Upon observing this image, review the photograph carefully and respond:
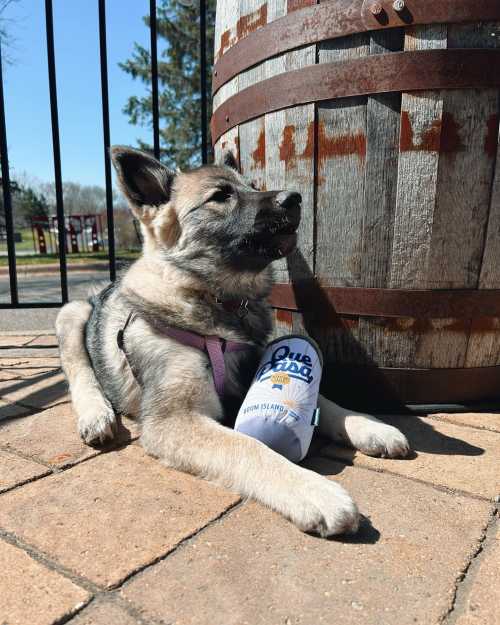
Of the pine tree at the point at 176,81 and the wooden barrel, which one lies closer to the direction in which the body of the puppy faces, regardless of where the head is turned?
the wooden barrel

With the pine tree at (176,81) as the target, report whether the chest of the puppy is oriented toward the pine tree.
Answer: no

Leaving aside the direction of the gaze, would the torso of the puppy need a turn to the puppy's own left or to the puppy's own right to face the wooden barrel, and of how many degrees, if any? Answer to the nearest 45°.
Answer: approximately 45° to the puppy's own left

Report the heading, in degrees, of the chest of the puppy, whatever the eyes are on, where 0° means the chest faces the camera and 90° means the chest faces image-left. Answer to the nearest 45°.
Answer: approximately 315°
